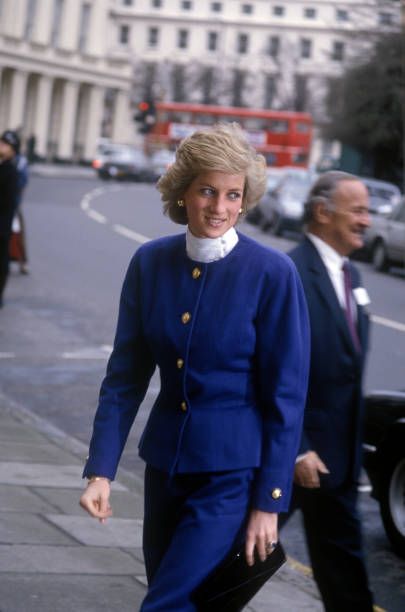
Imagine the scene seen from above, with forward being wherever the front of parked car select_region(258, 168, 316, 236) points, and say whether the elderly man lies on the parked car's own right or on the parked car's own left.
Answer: on the parked car's own left

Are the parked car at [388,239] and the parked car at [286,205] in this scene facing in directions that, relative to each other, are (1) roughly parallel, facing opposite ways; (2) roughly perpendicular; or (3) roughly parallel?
roughly parallel

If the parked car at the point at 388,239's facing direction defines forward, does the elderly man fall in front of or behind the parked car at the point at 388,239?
in front

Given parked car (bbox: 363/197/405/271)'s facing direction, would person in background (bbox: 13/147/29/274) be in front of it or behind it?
in front

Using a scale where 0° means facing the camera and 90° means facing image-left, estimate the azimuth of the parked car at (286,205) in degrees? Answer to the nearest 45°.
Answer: approximately 45°

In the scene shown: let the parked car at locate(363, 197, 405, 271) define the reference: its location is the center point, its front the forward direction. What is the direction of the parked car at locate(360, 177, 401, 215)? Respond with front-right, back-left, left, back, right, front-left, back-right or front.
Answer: back-right

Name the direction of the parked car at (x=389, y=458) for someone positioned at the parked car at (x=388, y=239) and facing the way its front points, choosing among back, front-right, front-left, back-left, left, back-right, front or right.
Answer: front-left
